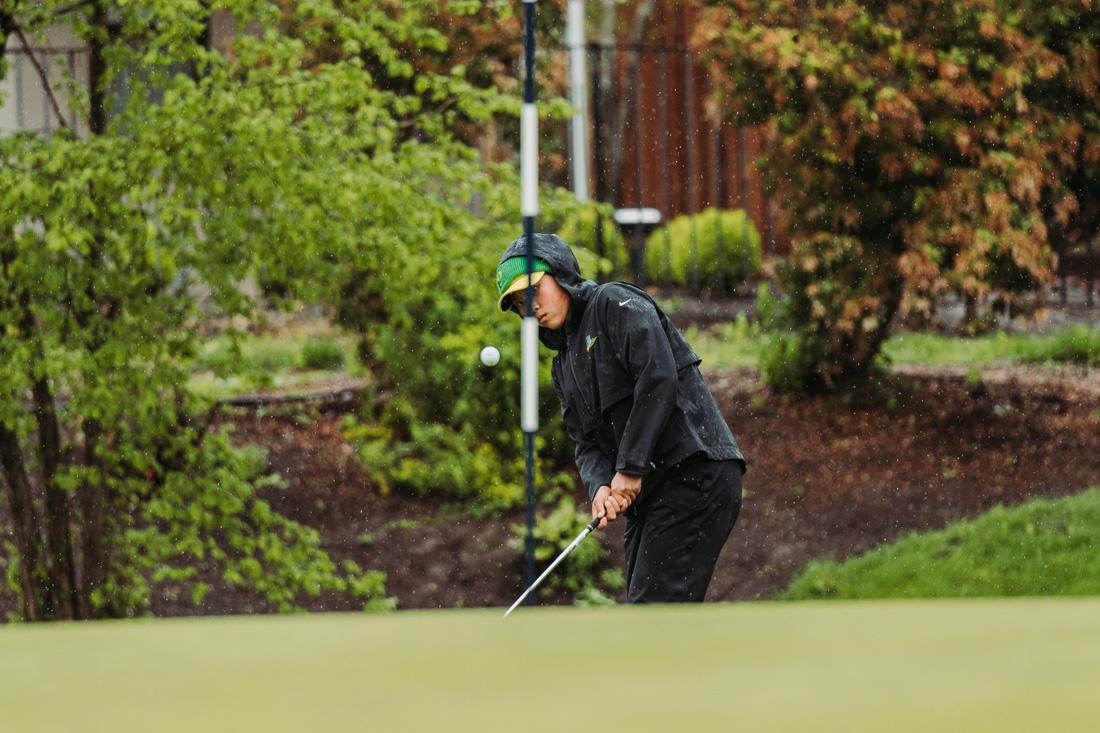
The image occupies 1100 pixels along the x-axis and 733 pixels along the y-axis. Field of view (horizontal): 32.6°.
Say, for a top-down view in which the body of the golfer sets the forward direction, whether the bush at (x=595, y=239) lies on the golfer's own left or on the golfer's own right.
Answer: on the golfer's own right

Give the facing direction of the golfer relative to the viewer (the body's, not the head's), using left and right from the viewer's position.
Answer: facing the viewer and to the left of the viewer

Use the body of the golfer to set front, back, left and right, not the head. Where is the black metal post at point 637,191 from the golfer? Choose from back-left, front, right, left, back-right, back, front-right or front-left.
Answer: back-right

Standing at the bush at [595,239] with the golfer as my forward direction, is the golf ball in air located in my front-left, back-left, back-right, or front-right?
front-right

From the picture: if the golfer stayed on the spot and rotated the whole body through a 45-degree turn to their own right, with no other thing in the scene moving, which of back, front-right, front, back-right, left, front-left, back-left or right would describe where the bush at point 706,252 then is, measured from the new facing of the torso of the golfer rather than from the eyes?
right

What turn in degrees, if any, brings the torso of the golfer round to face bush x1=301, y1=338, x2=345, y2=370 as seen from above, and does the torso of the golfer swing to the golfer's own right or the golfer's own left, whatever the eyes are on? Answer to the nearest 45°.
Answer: approximately 90° to the golfer's own right

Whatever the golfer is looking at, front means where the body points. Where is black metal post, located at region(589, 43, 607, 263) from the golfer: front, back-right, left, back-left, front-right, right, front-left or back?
back-right

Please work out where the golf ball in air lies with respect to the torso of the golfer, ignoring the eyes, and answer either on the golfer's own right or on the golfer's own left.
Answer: on the golfer's own right

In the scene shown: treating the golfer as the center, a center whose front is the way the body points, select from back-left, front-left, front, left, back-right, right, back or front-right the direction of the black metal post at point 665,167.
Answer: back-right

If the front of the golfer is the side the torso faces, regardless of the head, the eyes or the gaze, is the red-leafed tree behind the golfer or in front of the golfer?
behind

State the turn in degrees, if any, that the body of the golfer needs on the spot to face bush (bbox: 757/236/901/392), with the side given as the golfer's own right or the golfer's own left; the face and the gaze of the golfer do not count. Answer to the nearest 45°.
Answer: approximately 135° to the golfer's own right
